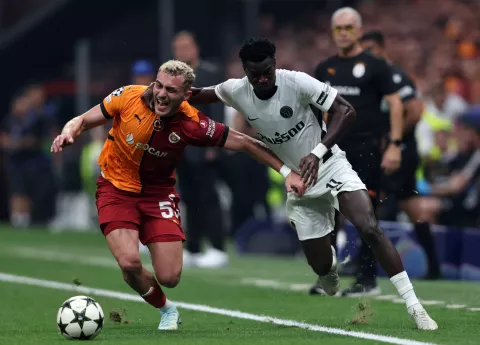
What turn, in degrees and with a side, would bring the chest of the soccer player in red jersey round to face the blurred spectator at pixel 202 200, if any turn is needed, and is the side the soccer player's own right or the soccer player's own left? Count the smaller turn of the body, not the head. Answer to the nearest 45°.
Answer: approximately 180°

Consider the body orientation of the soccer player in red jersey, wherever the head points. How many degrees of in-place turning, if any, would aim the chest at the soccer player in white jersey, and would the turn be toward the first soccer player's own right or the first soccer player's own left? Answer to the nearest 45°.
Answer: approximately 90° to the first soccer player's own left

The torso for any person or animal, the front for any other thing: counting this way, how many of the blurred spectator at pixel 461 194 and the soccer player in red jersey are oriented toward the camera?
1

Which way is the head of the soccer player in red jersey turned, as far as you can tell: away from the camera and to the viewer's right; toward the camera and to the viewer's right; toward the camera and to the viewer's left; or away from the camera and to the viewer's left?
toward the camera and to the viewer's left

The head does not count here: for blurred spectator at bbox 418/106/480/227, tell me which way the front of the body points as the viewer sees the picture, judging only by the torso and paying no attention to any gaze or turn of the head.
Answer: to the viewer's left

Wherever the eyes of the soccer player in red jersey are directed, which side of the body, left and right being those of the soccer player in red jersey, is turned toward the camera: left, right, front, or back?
front
